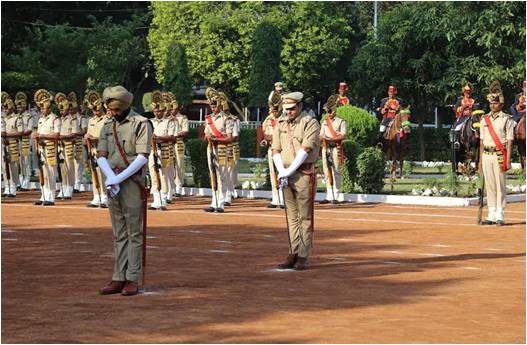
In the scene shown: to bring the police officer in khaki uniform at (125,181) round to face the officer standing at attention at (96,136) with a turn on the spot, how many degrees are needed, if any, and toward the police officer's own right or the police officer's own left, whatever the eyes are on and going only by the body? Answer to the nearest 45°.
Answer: approximately 135° to the police officer's own right

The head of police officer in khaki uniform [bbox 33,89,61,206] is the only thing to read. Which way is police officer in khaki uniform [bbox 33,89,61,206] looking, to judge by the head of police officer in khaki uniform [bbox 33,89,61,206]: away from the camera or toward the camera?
toward the camera

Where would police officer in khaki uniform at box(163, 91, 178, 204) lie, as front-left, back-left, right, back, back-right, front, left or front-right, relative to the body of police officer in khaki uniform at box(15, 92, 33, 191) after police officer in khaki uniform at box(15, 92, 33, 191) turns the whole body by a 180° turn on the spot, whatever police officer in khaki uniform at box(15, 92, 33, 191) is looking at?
right

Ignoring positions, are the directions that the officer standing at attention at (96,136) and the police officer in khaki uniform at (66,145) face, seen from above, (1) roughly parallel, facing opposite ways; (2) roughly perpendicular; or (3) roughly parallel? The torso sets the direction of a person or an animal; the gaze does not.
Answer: roughly parallel

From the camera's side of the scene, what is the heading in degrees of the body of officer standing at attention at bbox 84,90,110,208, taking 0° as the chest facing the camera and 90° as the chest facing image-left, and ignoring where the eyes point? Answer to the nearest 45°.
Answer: approximately 45°

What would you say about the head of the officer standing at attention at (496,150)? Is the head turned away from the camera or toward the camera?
toward the camera

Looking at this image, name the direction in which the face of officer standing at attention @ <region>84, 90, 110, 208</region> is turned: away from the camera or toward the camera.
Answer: toward the camera

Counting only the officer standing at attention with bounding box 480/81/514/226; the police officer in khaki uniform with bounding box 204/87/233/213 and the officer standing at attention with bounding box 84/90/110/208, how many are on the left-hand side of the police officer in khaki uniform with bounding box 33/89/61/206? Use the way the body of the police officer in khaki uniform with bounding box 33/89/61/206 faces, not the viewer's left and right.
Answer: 3

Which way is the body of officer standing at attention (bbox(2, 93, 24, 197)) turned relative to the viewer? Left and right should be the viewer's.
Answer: facing the viewer and to the left of the viewer

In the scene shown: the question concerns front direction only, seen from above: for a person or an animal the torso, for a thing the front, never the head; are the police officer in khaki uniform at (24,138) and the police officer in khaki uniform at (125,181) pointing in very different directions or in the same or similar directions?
same or similar directions

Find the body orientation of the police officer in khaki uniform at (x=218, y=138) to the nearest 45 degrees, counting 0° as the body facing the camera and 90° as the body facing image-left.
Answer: approximately 45°

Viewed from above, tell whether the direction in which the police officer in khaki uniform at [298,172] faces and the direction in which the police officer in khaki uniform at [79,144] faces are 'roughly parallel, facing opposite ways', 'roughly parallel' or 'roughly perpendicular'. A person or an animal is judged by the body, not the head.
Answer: roughly parallel
